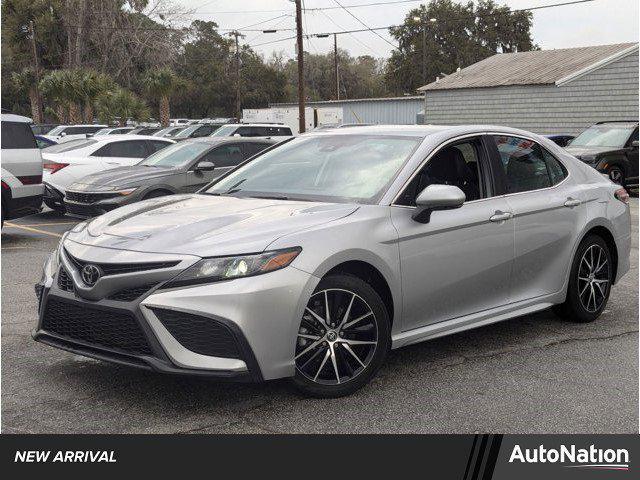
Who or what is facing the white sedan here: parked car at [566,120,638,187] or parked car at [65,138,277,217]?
parked car at [566,120,638,187]

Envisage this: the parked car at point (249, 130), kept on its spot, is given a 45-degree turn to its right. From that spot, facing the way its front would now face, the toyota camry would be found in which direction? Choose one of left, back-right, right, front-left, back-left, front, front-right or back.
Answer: left

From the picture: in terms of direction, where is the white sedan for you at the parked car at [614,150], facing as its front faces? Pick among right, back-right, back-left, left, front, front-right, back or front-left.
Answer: front

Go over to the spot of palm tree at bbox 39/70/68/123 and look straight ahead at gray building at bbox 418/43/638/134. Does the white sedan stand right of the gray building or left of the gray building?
right

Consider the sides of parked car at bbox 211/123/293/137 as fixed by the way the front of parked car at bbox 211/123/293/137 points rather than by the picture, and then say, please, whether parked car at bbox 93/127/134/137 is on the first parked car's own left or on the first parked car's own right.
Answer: on the first parked car's own right

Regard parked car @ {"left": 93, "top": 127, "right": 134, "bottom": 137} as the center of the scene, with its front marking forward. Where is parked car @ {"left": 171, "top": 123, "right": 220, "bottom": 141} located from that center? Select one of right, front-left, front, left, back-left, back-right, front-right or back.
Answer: left

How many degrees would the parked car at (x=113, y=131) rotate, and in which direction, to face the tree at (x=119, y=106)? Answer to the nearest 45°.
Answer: approximately 135° to its right

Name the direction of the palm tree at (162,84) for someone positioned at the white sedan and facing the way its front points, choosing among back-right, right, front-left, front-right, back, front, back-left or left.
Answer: front-left

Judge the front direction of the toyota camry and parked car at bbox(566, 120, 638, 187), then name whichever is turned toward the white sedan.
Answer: the parked car

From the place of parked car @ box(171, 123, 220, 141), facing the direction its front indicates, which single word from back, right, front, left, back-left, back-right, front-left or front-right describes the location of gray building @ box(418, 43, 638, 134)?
back-left

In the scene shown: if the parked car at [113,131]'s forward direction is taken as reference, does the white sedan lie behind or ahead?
ahead

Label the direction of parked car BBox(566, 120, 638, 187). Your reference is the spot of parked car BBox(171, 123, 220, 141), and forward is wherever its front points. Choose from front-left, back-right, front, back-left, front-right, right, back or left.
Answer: left

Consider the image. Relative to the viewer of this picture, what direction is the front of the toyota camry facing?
facing the viewer and to the left of the viewer

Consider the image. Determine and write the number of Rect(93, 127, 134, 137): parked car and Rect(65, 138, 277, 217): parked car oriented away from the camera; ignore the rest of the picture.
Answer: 0

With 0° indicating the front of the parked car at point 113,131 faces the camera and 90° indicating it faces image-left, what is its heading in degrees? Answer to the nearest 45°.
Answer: approximately 45°

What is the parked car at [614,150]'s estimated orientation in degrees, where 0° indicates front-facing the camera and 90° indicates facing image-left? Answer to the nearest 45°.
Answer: approximately 45°

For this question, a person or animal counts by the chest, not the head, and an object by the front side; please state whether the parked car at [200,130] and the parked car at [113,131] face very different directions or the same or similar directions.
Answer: same or similar directions
